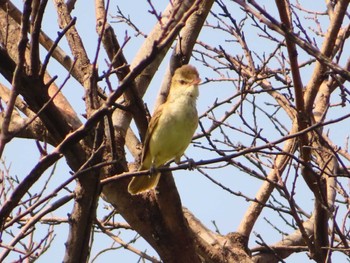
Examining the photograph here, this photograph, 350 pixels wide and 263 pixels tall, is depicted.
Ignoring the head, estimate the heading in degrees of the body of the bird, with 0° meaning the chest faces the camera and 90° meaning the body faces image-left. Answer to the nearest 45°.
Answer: approximately 315°
